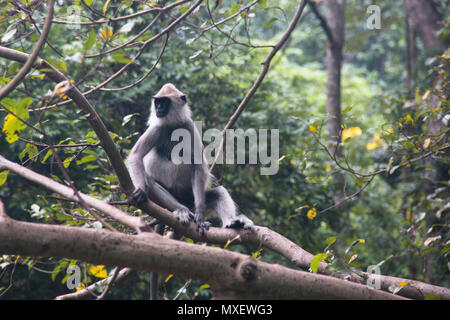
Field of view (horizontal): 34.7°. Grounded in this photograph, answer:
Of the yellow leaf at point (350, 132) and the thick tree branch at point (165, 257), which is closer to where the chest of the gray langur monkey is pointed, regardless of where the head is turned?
the thick tree branch

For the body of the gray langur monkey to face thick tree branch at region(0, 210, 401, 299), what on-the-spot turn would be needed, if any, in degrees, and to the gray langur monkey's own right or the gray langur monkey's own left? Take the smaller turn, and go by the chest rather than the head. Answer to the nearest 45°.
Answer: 0° — it already faces it

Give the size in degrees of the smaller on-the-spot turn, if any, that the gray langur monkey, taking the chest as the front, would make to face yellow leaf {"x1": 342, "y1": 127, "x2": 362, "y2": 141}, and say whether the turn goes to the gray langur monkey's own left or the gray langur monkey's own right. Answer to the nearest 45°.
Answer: approximately 135° to the gray langur monkey's own left

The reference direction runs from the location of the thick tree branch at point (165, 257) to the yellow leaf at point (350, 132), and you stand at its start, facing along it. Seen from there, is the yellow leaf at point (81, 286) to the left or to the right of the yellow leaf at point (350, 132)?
left

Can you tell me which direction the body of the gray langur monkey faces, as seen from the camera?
toward the camera
